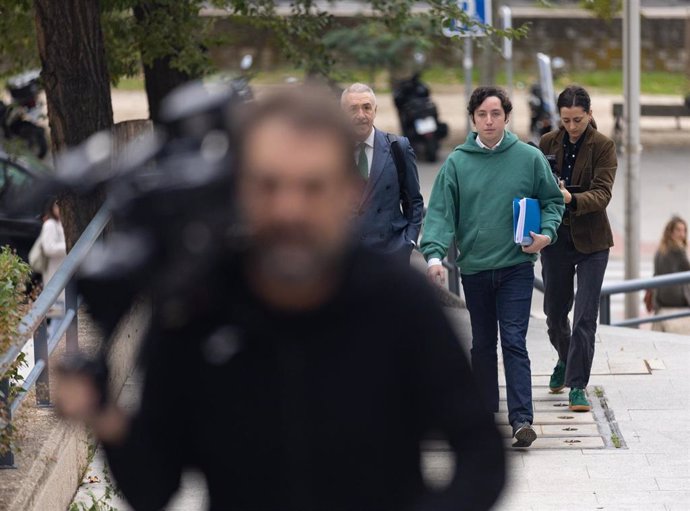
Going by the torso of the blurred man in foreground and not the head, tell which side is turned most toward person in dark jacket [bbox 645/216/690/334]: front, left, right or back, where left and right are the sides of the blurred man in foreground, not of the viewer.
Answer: back

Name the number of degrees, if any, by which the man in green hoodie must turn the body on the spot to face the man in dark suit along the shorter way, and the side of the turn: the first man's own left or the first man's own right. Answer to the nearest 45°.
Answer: approximately 90° to the first man's own right

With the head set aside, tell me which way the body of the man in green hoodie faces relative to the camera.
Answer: toward the camera

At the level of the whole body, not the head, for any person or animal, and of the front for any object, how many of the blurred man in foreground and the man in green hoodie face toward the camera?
2

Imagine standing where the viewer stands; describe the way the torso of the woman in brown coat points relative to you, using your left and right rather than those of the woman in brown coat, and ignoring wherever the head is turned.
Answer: facing the viewer

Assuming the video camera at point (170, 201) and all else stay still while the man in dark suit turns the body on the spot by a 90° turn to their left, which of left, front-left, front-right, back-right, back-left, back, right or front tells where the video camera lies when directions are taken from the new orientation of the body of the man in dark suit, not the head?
right

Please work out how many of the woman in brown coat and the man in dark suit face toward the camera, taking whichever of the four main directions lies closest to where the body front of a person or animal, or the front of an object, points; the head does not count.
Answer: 2

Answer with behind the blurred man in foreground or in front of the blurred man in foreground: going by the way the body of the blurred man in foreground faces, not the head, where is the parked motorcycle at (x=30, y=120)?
behind
